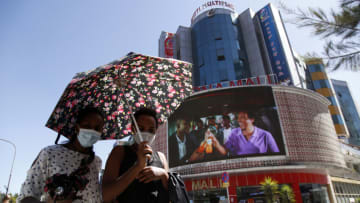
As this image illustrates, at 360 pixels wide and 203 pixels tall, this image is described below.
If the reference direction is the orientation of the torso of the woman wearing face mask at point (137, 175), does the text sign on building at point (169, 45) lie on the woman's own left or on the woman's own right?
on the woman's own left

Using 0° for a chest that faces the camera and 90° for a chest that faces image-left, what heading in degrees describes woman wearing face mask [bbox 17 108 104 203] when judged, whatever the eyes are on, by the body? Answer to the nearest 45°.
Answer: approximately 315°

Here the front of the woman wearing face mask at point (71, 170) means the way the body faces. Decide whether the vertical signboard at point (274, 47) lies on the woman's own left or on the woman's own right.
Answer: on the woman's own left

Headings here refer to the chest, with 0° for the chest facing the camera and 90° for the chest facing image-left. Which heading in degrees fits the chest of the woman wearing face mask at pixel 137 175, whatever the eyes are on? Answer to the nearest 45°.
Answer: approximately 315°

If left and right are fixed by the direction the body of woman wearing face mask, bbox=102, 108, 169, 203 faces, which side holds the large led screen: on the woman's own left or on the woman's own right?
on the woman's own left

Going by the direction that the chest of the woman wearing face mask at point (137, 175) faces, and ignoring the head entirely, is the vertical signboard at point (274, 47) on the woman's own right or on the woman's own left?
on the woman's own left

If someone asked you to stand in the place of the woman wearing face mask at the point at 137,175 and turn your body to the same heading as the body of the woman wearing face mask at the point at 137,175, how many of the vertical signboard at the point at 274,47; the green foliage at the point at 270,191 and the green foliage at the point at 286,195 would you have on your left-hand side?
3
